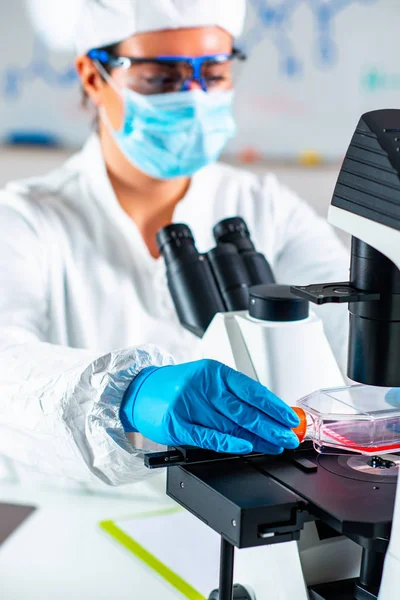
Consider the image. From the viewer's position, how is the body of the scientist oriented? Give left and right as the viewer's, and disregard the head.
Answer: facing the viewer and to the right of the viewer

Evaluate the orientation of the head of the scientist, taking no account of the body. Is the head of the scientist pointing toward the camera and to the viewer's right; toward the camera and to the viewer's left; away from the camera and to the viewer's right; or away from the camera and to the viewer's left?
toward the camera and to the viewer's right

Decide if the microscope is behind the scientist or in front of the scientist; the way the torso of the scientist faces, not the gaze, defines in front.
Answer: in front
